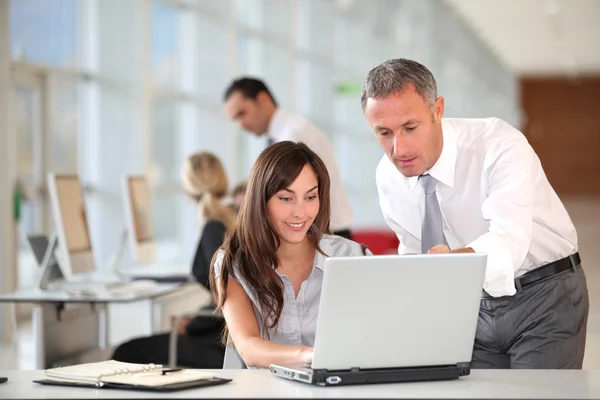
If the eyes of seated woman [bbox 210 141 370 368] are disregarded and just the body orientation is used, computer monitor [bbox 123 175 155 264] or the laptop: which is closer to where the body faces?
the laptop

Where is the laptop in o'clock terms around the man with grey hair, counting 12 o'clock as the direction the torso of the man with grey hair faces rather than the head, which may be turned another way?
The laptop is roughly at 11 o'clock from the man with grey hair.

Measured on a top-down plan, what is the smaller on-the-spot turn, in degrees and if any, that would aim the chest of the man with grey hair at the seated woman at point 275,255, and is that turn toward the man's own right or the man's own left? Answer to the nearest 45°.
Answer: approximately 45° to the man's own right

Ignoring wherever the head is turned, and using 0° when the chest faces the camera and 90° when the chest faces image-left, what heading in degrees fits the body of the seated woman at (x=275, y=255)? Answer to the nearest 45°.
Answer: approximately 315°

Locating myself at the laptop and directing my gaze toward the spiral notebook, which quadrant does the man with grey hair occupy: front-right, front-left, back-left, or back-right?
back-right

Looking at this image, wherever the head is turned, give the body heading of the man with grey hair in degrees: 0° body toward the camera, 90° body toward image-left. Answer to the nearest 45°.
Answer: approximately 45°

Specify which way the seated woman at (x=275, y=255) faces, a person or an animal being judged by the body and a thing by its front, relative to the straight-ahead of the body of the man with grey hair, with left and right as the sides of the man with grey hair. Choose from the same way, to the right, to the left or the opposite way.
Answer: to the left

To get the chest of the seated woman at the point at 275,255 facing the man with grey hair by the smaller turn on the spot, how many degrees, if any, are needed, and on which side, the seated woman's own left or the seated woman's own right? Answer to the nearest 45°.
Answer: approximately 45° to the seated woman's own left

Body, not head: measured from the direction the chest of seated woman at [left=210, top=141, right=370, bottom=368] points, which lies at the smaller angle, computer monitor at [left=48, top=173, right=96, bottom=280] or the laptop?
the laptop

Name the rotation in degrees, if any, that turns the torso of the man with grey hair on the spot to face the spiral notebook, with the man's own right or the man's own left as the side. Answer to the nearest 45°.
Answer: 0° — they already face it
